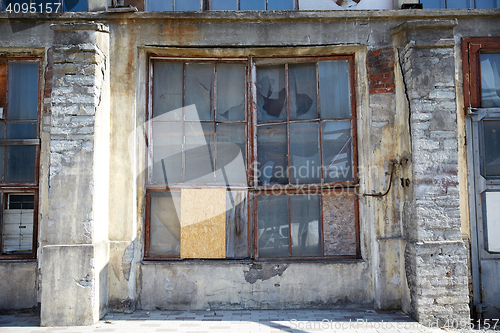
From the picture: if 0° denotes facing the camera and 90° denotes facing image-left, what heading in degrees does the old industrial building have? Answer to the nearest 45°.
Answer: approximately 0°
